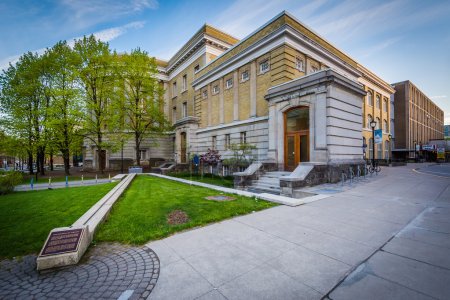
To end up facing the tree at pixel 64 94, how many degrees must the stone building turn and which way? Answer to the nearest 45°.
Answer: approximately 45° to its right

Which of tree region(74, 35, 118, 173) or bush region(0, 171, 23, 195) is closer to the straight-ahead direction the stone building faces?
the bush

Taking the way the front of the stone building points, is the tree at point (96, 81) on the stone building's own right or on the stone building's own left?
on the stone building's own right

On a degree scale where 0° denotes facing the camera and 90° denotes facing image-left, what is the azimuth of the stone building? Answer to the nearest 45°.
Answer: approximately 45°

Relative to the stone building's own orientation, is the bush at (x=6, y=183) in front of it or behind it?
in front

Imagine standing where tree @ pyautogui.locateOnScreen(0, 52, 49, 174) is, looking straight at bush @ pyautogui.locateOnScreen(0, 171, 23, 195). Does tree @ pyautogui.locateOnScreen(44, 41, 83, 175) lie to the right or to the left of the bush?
left

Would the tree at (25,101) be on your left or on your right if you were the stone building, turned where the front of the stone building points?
on your right

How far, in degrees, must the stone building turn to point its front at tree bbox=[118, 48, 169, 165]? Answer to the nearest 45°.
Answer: approximately 45° to its right

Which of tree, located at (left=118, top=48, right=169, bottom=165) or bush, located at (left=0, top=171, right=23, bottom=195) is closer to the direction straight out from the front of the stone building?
the bush
